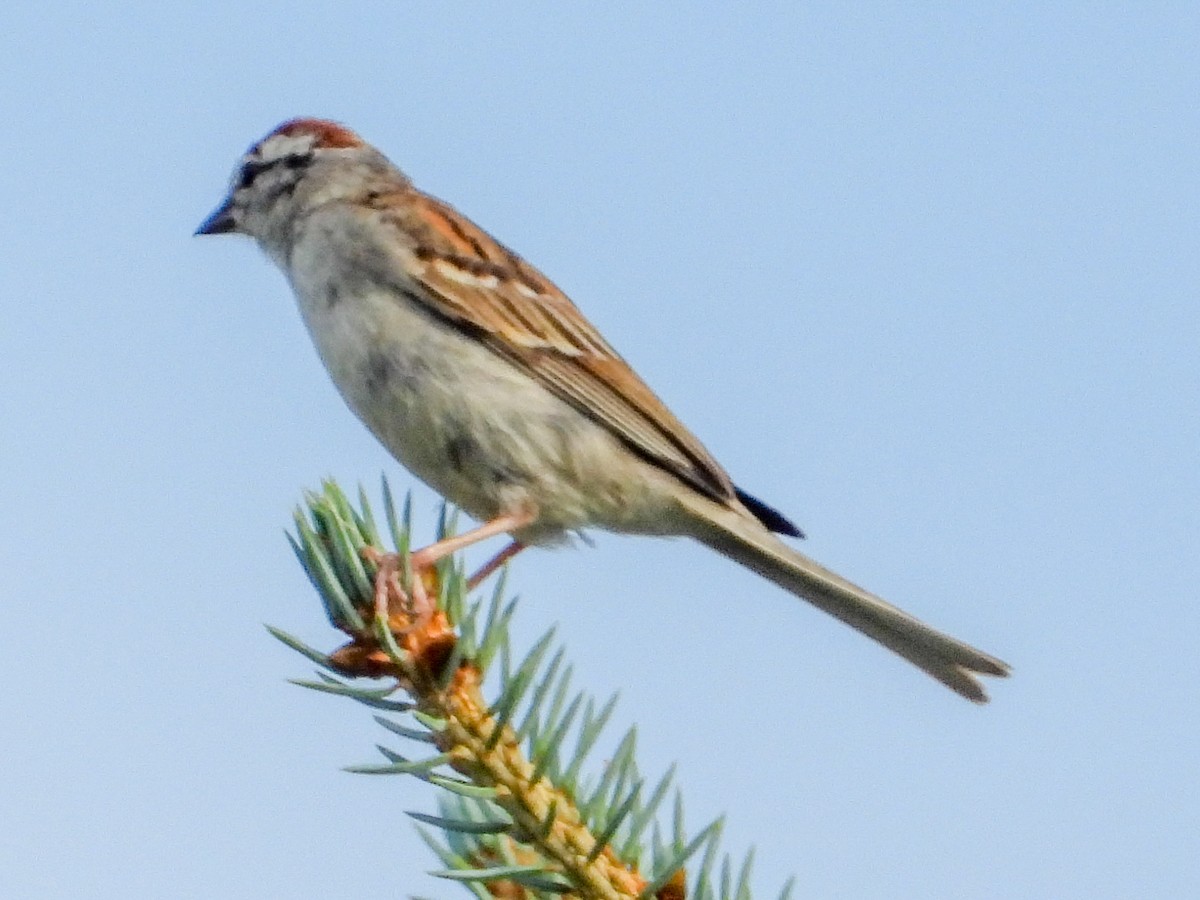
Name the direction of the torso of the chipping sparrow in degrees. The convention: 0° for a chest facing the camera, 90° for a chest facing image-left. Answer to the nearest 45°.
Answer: approximately 90°
